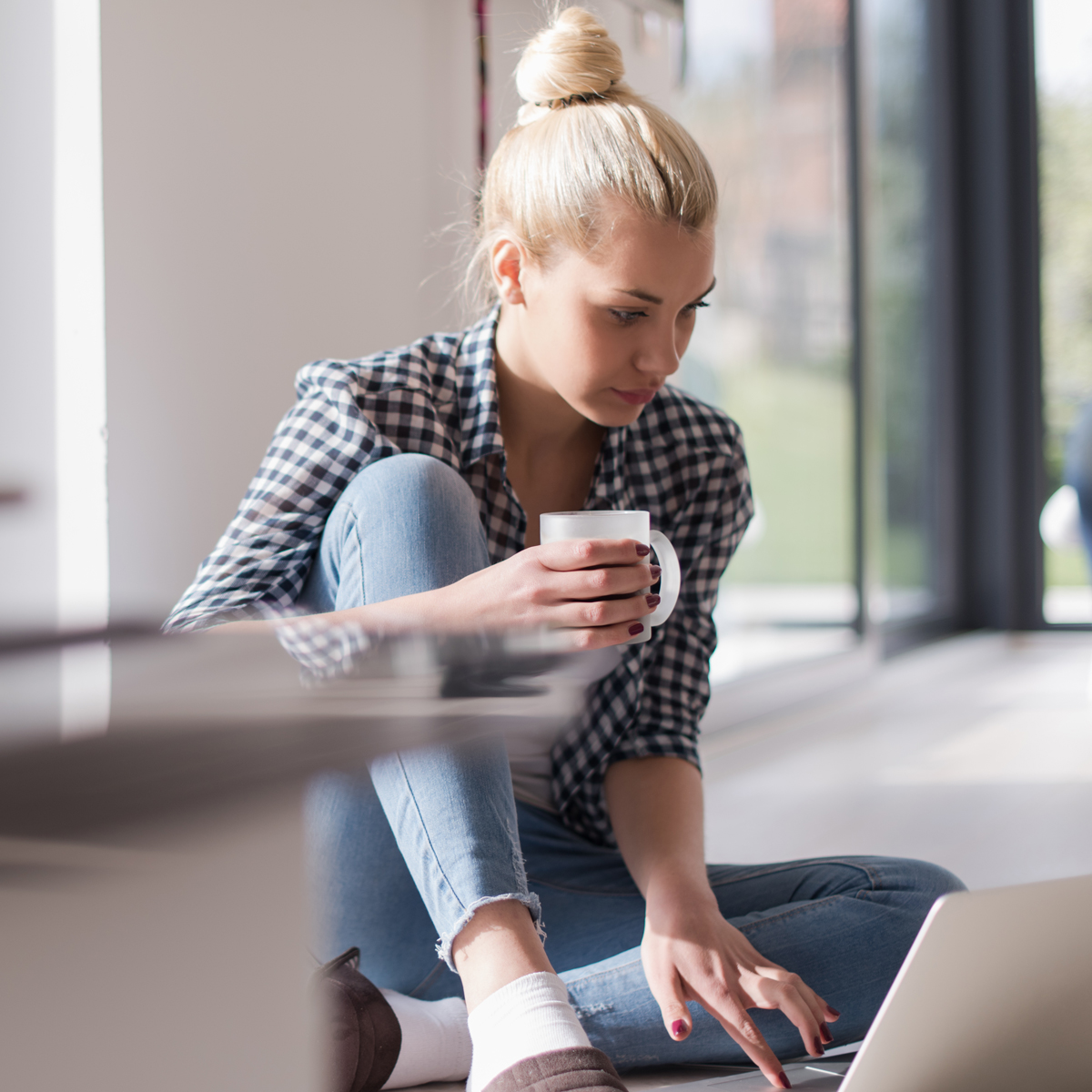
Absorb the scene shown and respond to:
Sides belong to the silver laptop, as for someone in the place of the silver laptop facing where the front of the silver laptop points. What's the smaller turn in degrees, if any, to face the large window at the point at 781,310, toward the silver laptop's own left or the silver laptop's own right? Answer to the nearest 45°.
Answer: approximately 45° to the silver laptop's own right

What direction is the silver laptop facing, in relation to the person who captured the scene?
facing away from the viewer and to the left of the viewer

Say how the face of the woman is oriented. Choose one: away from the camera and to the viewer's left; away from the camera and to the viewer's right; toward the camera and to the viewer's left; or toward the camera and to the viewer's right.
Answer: toward the camera and to the viewer's right
